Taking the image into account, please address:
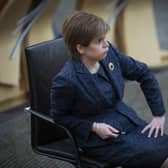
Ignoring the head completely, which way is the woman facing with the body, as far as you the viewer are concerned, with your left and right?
facing the viewer and to the right of the viewer

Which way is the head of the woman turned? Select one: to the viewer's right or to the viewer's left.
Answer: to the viewer's right

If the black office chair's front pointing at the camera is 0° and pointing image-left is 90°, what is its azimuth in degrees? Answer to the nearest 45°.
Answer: approximately 315°
